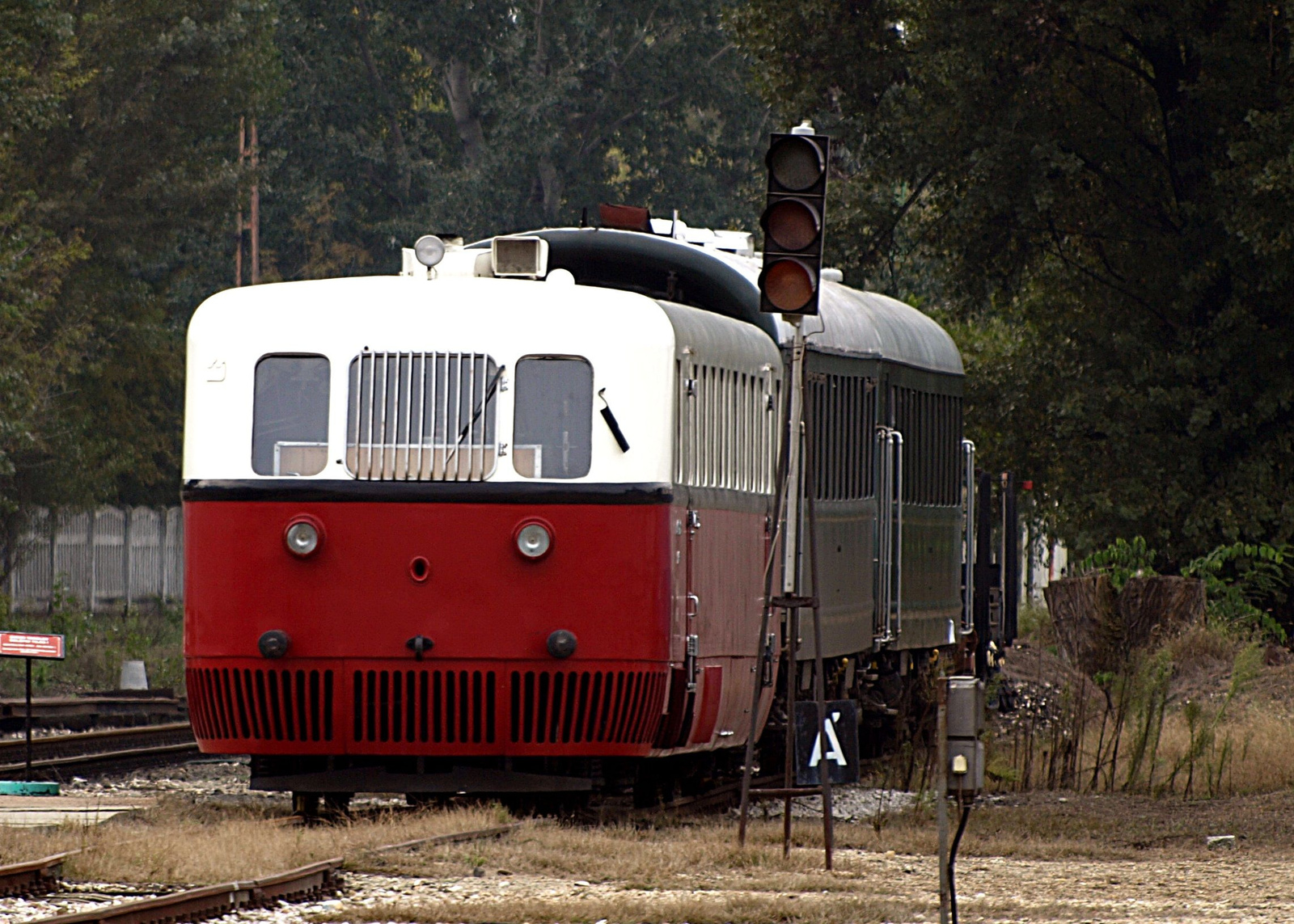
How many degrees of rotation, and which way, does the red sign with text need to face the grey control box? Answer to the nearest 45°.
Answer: approximately 45° to its left

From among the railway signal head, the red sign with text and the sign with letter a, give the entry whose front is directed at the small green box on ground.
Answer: the red sign with text

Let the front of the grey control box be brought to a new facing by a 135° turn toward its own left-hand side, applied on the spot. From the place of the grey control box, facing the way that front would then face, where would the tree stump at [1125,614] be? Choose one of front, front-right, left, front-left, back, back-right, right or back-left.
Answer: front-left

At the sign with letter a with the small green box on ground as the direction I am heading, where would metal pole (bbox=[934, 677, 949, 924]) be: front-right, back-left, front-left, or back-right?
back-left

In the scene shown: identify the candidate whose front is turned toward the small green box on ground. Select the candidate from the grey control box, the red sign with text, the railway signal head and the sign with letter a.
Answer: the red sign with text

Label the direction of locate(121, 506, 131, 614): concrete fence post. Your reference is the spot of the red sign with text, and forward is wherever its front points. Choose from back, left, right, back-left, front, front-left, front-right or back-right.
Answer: back

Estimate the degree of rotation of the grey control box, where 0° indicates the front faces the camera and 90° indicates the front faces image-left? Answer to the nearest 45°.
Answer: approximately 0°

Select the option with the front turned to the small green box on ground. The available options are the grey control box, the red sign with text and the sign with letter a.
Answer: the red sign with text
